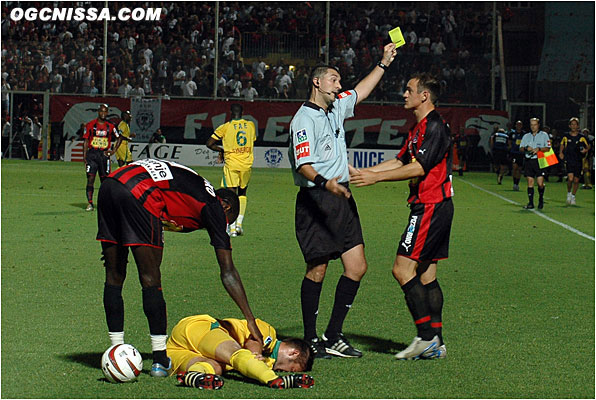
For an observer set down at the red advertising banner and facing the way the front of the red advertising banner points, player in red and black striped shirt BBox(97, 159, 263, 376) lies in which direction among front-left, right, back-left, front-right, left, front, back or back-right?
front

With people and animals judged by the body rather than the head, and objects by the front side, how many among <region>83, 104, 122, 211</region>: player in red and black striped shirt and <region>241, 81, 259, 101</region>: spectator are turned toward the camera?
2

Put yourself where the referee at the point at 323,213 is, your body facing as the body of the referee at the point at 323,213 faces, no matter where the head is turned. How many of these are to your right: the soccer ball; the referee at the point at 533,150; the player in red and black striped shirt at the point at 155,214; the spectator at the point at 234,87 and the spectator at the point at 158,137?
2

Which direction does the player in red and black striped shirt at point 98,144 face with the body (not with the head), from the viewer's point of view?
toward the camera

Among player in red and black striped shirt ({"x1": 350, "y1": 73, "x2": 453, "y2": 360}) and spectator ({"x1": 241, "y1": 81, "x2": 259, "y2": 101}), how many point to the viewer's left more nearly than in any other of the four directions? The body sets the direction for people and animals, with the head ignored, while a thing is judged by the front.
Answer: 1

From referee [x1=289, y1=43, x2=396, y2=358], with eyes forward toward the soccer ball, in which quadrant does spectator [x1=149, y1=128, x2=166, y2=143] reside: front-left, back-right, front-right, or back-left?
back-right

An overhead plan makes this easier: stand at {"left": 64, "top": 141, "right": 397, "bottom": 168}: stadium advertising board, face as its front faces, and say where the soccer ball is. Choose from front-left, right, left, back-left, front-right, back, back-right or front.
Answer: front

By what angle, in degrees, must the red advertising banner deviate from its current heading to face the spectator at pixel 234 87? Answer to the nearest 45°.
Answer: approximately 135° to its right

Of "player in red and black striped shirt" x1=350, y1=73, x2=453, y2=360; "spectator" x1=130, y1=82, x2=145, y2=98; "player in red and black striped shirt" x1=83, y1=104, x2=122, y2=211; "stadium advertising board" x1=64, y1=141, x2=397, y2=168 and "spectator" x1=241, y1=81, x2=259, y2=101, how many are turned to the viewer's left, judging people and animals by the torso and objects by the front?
1

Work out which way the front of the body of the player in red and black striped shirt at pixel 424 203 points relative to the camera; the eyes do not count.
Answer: to the viewer's left

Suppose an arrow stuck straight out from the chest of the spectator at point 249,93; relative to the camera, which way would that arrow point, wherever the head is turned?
toward the camera

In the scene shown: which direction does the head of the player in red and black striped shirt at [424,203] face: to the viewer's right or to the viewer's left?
to the viewer's left

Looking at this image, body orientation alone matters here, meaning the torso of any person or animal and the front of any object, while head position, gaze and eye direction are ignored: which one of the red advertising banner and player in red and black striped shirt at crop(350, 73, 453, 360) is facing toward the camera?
the red advertising banner

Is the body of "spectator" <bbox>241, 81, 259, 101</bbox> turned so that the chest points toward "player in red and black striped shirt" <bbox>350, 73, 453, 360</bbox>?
yes
